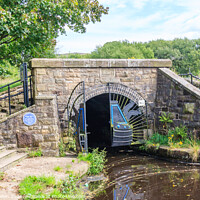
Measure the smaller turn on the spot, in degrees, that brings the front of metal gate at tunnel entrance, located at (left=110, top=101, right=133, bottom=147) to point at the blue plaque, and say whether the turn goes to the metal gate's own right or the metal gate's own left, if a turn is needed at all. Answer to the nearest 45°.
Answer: approximately 45° to the metal gate's own right

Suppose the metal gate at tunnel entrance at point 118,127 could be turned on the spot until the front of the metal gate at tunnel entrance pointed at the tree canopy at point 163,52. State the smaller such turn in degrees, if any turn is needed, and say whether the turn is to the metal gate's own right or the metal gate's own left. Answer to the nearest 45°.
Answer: approximately 180°

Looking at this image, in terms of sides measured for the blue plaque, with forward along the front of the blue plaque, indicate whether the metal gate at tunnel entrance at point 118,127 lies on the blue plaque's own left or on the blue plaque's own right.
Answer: on the blue plaque's own left

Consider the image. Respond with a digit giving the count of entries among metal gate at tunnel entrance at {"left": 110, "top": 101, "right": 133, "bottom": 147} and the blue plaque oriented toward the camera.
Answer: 2

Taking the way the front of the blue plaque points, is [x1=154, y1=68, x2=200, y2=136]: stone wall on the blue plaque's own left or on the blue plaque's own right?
on the blue plaque's own left

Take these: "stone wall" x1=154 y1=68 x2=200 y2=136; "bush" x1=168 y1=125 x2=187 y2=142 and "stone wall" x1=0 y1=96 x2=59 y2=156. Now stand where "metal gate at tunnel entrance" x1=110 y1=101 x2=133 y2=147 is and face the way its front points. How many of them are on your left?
2

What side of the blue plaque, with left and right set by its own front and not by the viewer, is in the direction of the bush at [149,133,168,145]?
left

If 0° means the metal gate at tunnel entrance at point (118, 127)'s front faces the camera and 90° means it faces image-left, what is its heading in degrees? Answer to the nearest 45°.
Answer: approximately 0°

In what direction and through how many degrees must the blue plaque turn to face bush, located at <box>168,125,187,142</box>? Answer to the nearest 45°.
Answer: approximately 90° to its left
